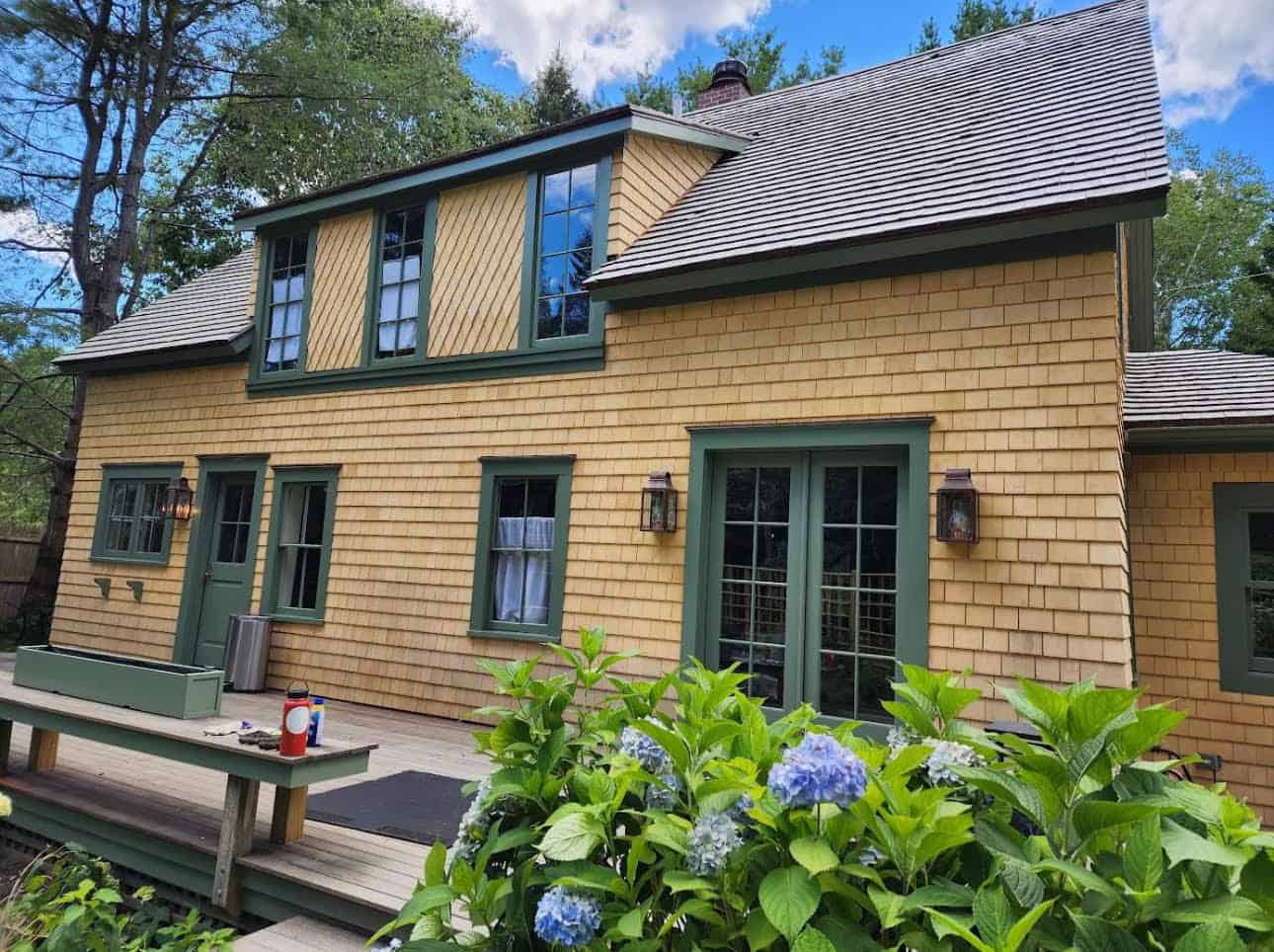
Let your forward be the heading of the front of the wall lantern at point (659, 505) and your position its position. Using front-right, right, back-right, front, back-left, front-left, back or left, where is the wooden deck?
front

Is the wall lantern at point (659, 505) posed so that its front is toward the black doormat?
yes

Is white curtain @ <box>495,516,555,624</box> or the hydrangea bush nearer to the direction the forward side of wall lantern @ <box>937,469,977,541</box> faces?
the hydrangea bush

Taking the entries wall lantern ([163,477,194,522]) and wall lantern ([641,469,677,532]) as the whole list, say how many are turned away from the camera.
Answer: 0

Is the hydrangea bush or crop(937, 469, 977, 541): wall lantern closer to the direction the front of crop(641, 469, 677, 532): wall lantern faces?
the hydrangea bush

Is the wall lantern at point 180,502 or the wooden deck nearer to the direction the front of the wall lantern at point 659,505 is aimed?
the wooden deck

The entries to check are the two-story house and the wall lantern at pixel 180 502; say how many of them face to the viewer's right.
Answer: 0

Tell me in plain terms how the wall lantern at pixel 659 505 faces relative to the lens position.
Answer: facing the viewer and to the left of the viewer

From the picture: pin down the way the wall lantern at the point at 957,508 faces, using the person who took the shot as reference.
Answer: facing the viewer

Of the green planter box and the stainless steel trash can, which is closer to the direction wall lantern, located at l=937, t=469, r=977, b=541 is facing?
the green planter box

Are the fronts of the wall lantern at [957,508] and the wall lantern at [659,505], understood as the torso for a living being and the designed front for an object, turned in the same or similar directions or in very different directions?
same or similar directions

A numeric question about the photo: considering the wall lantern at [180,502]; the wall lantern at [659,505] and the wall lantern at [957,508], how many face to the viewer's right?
0

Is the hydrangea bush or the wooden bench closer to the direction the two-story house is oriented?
the wooden bench

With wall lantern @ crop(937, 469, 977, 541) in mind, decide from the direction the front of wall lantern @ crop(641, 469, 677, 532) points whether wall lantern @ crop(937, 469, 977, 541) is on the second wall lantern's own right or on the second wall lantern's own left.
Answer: on the second wall lantern's own left

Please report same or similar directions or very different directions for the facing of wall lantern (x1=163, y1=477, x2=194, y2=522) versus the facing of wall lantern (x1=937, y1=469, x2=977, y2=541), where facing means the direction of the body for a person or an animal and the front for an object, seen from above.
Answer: same or similar directions
